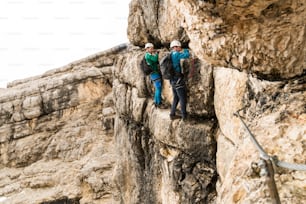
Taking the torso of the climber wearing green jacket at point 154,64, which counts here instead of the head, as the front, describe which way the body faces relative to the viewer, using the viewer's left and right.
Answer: facing to the right of the viewer

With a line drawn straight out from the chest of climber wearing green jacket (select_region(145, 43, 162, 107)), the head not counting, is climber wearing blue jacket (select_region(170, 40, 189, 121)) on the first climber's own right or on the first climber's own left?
on the first climber's own right
